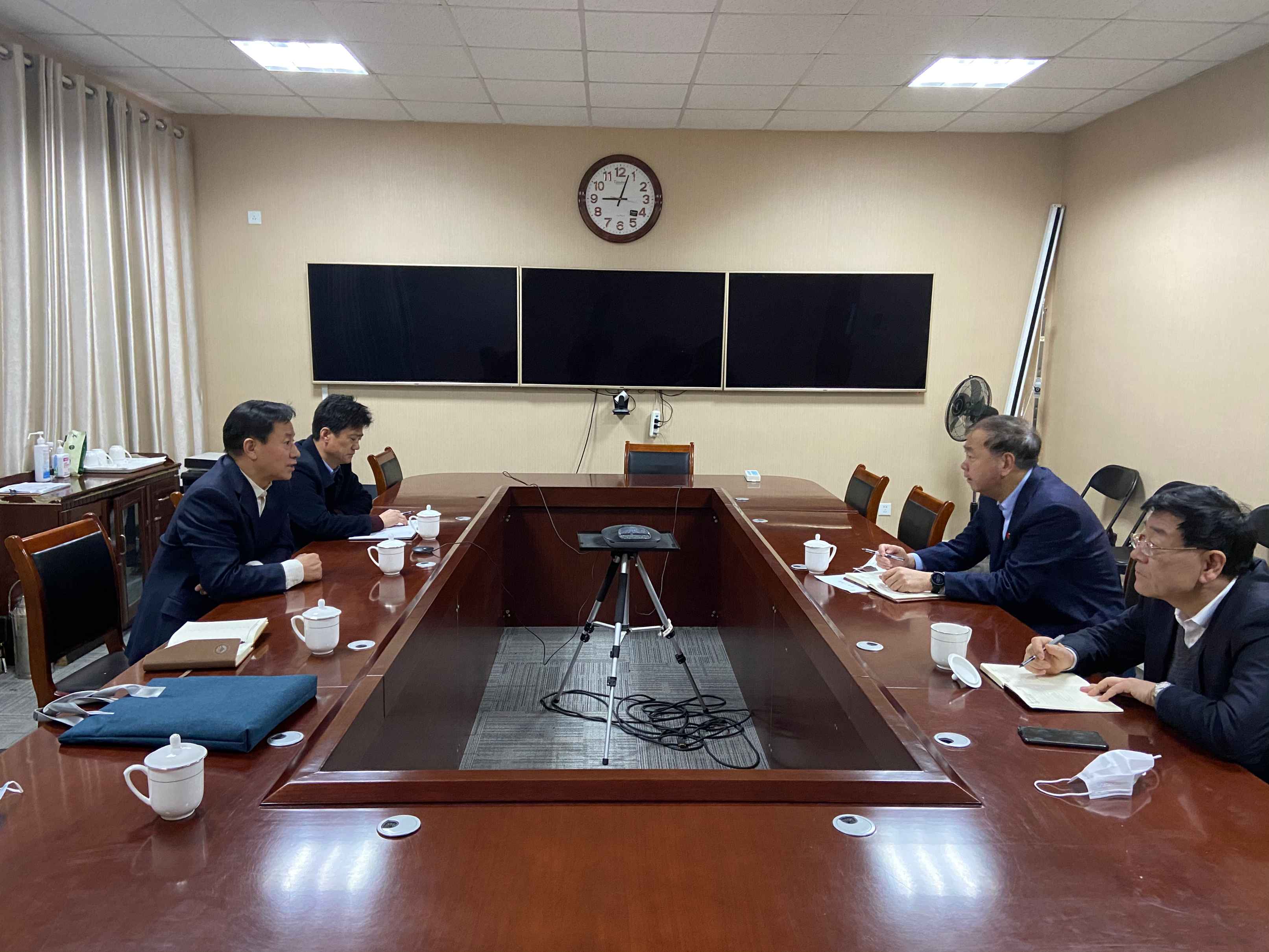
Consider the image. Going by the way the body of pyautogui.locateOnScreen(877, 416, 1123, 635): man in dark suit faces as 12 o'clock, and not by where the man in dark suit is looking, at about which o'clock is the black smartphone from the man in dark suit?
The black smartphone is roughly at 9 o'clock from the man in dark suit.

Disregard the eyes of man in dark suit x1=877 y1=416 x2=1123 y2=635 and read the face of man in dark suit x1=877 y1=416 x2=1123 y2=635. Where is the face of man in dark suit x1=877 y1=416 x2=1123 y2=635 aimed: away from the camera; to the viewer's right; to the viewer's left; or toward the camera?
to the viewer's left

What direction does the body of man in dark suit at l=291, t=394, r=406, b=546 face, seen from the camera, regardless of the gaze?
to the viewer's right

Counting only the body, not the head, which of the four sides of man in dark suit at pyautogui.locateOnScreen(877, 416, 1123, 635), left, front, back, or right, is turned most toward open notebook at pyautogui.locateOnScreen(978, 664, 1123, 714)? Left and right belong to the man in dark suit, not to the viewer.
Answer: left

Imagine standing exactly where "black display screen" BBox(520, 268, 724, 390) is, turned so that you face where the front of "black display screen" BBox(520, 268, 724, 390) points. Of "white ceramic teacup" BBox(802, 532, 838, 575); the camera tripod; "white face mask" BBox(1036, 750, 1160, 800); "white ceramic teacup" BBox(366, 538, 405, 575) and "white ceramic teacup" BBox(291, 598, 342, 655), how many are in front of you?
5

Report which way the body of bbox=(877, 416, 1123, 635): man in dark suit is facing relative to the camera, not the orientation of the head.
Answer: to the viewer's left

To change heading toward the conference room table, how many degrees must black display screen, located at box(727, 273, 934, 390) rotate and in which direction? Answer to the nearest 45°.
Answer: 0° — it already faces it

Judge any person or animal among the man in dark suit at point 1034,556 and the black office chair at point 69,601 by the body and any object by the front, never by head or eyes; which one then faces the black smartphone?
the black office chair

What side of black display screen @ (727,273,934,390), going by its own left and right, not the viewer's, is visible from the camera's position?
front

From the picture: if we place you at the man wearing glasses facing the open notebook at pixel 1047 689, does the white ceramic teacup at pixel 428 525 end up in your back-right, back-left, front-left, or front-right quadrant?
front-right

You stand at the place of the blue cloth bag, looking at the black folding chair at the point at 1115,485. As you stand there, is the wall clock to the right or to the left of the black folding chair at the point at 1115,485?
left

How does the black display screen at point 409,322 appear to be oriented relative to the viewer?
toward the camera

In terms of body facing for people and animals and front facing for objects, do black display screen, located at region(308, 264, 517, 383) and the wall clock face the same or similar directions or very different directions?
same or similar directions

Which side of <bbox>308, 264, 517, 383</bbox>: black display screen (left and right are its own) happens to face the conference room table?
front

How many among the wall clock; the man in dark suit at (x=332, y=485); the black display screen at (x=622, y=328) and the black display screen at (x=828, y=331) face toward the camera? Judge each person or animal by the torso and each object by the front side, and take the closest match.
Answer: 3

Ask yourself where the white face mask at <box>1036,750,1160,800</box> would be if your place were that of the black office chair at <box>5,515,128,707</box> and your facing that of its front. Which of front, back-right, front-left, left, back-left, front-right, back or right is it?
front

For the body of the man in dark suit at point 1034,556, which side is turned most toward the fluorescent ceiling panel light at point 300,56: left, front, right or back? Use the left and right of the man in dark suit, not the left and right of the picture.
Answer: front
